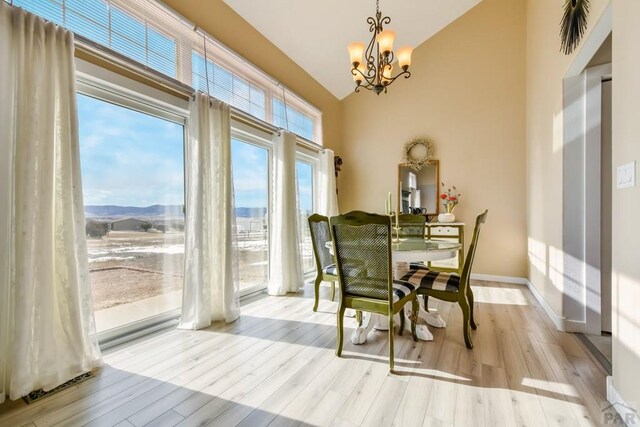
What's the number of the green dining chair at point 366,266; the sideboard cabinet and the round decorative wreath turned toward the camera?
2

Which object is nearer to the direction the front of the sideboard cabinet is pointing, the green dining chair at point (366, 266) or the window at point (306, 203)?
the green dining chair

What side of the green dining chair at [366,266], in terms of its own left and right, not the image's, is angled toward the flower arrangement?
front

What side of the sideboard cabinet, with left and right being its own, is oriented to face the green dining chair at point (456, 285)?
front

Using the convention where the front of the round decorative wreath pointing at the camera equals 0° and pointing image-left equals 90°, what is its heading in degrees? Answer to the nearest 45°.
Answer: approximately 0°

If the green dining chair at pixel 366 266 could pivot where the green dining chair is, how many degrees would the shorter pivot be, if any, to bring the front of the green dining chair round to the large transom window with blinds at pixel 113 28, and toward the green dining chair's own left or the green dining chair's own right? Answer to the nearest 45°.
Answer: approximately 135° to the green dining chair's own left

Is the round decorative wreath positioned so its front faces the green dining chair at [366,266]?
yes

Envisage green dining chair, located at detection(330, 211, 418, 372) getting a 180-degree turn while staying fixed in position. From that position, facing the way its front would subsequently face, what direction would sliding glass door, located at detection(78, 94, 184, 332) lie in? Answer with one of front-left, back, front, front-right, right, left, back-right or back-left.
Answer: front-right

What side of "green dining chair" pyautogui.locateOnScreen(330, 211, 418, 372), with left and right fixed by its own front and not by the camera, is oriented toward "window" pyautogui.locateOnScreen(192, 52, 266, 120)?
left

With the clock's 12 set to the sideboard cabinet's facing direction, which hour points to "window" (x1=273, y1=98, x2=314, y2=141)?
The window is roughly at 2 o'clock from the sideboard cabinet.

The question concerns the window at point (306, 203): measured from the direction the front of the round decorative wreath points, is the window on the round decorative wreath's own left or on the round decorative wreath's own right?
on the round decorative wreath's own right

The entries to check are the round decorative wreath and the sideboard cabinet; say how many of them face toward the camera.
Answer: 2

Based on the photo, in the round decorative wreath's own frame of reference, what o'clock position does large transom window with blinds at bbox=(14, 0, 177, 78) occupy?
The large transom window with blinds is roughly at 1 o'clock from the round decorative wreath.

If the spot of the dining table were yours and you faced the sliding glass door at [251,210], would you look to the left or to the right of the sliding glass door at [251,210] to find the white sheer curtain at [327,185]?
right
